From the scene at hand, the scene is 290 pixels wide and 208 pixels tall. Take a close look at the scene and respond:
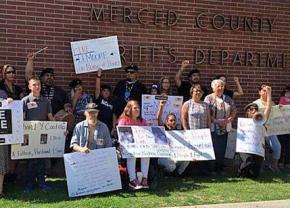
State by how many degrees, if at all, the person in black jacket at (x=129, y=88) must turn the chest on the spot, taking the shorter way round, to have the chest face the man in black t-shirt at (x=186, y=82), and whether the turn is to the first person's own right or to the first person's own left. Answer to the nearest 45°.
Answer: approximately 135° to the first person's own left

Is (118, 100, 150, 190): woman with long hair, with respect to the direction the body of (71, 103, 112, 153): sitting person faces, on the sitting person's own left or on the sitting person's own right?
on the sitting person's own left

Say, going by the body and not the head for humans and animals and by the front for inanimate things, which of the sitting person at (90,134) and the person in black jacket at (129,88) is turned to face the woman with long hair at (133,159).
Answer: the person in black jacket

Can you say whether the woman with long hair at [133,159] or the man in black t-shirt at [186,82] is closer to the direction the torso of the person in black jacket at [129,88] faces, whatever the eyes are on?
the woman with long hair

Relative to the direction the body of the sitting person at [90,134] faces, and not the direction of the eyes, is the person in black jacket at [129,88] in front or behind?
behind

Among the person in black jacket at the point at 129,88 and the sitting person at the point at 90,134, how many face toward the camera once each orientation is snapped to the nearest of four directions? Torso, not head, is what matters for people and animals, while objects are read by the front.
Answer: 2

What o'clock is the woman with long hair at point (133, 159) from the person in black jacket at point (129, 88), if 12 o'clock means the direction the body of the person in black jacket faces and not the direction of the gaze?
The woman with long hair is roughly at 12 o'clock from the person in black jacket.
